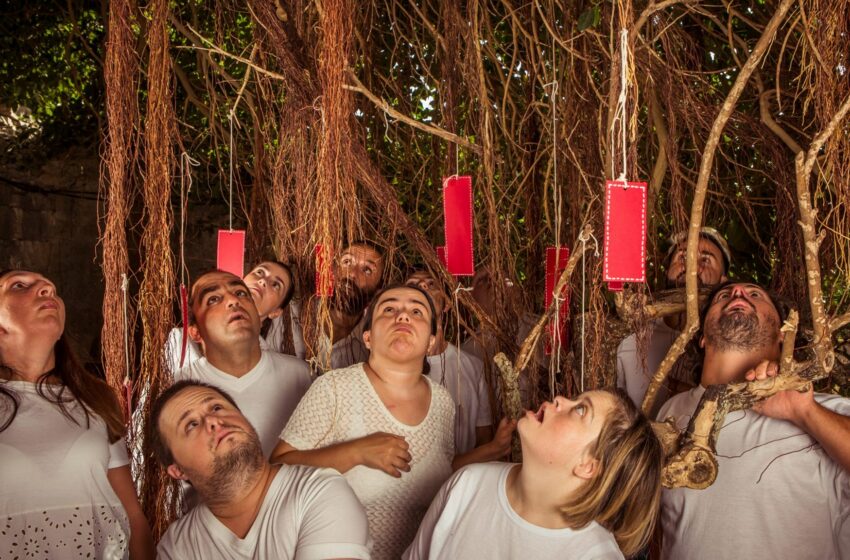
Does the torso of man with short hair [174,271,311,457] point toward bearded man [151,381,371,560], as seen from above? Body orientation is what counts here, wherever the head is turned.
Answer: yes

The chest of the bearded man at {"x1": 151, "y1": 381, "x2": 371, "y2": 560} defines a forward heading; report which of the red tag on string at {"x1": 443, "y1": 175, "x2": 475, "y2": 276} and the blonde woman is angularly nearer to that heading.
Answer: the blonde woman

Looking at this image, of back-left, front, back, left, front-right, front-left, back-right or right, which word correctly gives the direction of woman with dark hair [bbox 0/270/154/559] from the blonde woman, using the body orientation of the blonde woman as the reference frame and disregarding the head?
front-right

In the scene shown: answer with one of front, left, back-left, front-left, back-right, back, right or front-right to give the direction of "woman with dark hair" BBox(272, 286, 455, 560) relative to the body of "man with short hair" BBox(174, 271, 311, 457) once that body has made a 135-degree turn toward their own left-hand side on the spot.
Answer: right

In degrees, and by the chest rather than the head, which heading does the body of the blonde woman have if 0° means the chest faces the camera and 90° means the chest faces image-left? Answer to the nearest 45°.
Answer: approximately 45°

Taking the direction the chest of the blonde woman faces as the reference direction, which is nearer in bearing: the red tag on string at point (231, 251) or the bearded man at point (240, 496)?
the bearded man

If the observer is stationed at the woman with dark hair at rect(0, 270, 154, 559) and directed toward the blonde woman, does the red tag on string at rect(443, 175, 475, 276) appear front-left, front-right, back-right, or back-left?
front-left

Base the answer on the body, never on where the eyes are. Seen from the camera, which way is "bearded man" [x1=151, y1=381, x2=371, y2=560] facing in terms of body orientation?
toward the camera

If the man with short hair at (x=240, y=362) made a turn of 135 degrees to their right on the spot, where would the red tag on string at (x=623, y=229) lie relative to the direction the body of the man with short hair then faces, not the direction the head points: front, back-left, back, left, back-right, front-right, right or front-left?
back

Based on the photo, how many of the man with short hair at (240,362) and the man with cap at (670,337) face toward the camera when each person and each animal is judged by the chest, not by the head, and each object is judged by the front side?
2

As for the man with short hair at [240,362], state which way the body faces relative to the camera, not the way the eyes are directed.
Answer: toward the camera

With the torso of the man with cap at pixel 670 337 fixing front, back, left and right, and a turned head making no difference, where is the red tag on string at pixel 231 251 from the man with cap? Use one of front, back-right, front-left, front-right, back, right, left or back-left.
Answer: right
